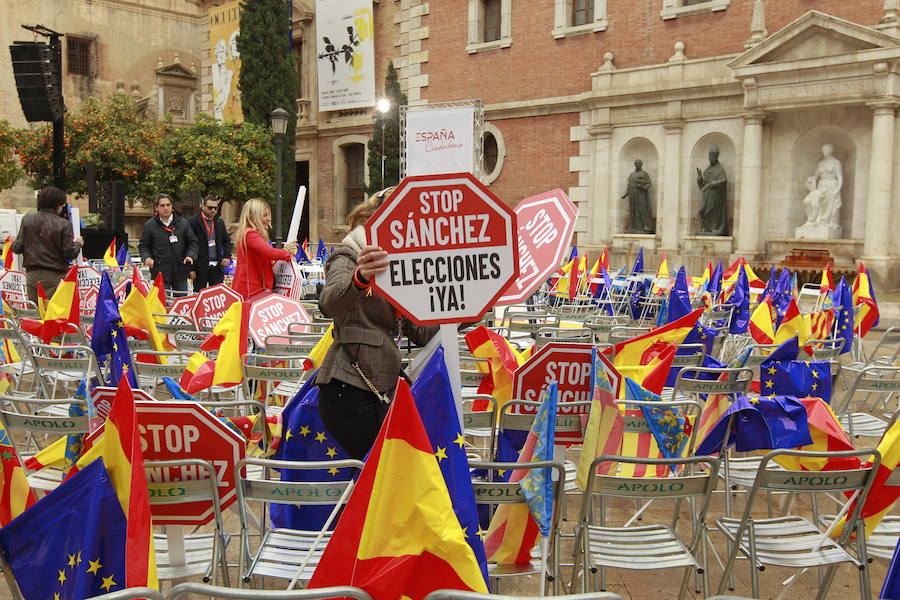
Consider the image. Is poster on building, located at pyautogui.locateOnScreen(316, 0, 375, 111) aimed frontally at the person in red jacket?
yes

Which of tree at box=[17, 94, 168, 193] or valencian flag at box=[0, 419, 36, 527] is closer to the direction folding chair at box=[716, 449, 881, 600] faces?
the tree

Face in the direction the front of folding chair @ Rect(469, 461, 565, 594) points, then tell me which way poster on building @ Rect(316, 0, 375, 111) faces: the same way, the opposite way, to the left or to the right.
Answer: the opposite way

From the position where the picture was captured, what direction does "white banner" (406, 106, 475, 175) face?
facing the viewer

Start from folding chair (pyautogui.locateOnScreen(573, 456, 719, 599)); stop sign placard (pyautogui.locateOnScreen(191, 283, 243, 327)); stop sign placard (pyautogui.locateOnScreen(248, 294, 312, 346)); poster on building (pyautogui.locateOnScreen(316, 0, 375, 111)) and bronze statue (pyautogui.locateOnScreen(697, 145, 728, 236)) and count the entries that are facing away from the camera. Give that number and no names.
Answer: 1

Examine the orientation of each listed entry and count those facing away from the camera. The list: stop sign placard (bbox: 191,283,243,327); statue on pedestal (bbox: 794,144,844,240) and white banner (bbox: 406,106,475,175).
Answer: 0

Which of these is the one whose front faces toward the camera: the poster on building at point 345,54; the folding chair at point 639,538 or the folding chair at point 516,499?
the poster on building

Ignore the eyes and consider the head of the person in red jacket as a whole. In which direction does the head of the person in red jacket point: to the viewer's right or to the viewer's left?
to the viewer's right

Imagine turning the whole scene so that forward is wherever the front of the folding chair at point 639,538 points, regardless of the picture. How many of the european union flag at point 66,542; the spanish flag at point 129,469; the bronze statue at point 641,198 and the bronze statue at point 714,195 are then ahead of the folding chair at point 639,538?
2

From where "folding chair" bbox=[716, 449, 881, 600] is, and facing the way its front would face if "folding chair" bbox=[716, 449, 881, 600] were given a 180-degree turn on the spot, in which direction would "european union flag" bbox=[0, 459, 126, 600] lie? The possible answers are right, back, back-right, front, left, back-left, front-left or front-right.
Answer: right

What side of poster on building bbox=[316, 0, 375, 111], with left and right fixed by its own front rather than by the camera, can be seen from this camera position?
front

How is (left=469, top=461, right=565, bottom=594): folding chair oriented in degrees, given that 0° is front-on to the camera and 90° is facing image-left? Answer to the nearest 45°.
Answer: approximately 180°

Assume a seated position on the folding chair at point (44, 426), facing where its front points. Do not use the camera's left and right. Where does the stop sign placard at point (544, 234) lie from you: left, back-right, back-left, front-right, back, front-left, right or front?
right

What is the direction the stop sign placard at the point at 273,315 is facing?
toward the camera
